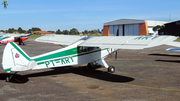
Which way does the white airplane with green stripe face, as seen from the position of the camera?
facing away from the viewer and to the right of the viewer
